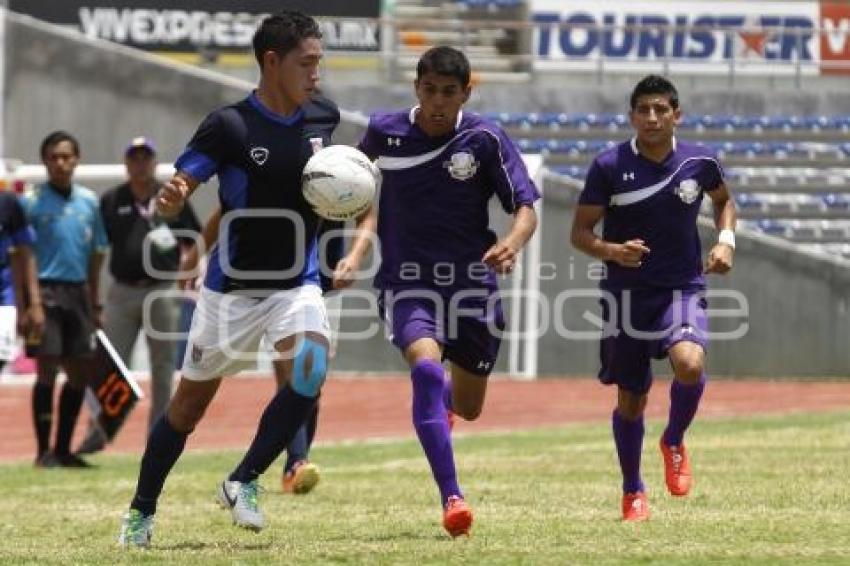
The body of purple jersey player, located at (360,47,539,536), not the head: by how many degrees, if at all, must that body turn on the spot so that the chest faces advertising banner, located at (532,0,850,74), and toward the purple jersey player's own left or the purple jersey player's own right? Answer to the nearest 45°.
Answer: approximately 180°

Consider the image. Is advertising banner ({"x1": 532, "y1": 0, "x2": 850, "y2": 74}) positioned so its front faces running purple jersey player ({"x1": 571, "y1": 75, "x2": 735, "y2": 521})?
yes

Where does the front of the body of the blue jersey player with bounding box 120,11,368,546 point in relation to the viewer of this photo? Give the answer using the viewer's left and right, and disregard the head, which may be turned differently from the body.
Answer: facing the viewer and to the right of the viewer

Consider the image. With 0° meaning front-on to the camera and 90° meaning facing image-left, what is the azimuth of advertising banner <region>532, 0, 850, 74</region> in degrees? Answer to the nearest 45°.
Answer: approximately 0°

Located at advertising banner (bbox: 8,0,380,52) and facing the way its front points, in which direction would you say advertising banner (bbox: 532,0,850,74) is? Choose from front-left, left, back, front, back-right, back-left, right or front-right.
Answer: left

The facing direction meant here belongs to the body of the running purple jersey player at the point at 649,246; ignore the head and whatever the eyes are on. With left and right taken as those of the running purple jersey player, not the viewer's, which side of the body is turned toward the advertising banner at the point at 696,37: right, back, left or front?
back

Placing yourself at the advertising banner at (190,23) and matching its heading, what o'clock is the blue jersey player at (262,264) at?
The blue jersey player is roughly at 12 o'clock from the advertising banner.

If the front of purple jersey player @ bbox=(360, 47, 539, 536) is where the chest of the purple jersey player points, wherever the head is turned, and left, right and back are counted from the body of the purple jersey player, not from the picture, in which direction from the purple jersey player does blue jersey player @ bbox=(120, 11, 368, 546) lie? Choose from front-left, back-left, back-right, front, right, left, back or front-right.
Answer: front-right

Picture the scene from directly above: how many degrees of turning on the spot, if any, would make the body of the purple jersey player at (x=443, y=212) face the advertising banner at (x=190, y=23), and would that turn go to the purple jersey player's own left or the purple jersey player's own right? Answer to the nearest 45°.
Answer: approximately 180°

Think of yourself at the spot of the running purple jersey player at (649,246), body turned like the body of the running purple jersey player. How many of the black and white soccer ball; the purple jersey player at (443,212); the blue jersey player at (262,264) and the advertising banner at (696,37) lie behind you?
1

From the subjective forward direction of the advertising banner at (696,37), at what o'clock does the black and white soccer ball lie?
The black and white soccer ball is roughly at 12 o'clock from the advertising banner.

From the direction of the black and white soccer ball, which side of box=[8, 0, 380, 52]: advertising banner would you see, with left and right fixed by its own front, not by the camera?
front

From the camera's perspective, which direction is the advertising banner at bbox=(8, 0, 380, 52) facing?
toward the camera
